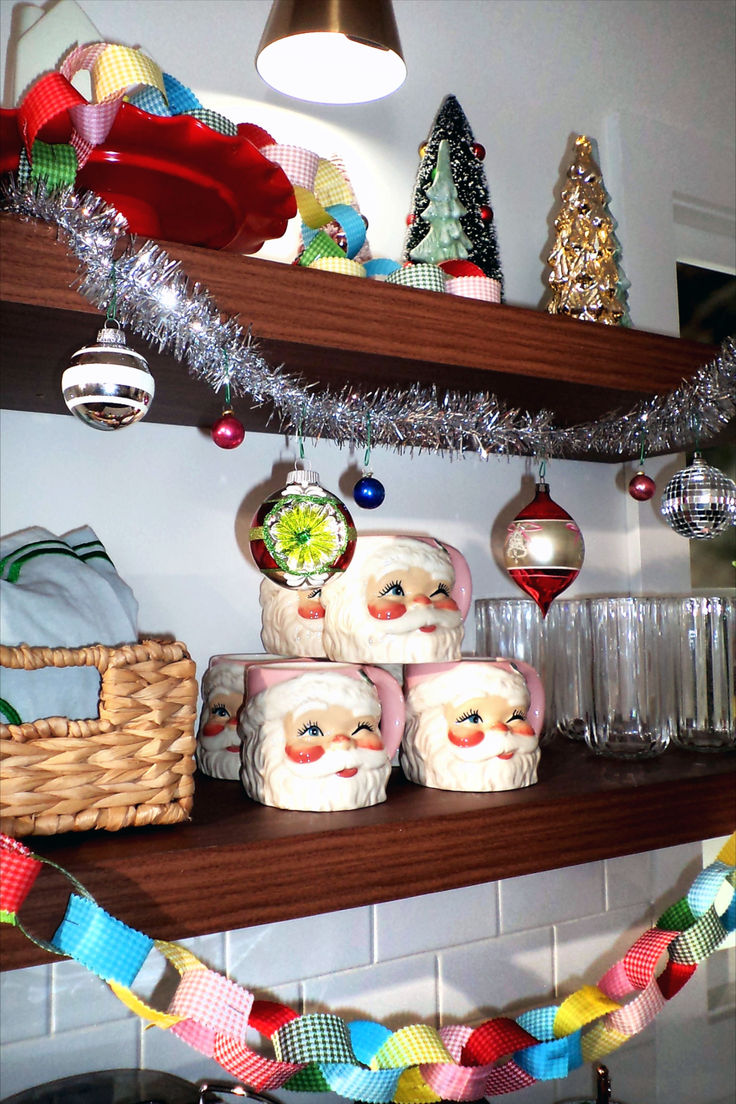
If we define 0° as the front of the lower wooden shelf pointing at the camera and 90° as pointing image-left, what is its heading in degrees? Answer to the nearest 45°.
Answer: approximately 315°

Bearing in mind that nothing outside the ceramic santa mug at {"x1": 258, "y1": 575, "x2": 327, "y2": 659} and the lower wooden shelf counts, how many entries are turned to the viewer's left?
0
